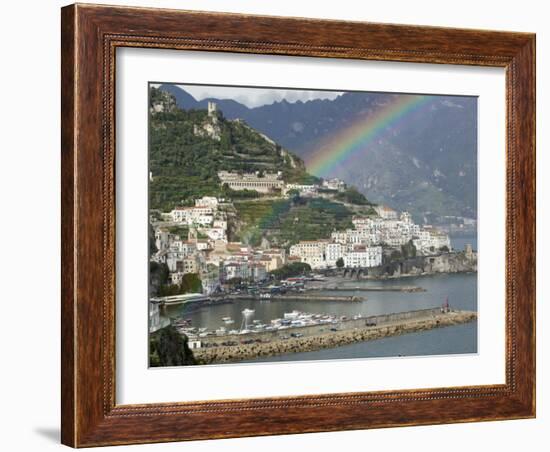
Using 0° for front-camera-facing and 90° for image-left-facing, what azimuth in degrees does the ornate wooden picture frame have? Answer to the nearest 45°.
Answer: approximately 315°
